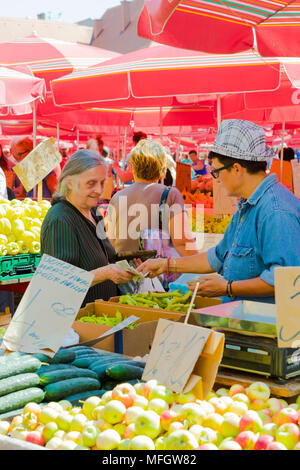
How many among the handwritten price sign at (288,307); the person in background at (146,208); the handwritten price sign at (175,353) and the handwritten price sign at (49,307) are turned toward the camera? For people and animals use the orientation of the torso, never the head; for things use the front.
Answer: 3

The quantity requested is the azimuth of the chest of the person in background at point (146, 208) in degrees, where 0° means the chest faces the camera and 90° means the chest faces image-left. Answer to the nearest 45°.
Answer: approximately 180°

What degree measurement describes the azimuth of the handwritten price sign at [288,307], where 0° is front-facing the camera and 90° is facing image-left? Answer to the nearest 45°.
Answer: approximately 0°

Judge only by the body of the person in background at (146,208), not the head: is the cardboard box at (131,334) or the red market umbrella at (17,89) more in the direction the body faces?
the red market umbrella

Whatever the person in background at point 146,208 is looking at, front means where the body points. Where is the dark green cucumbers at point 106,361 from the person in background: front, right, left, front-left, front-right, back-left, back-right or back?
back
